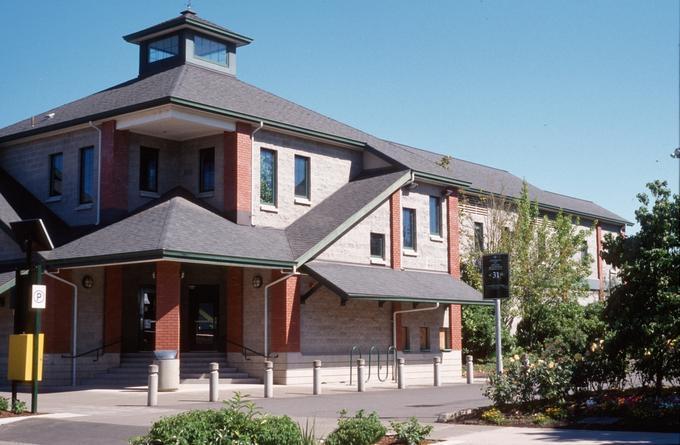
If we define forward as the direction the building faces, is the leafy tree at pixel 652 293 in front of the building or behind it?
in front

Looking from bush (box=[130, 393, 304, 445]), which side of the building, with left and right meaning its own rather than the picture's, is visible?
front

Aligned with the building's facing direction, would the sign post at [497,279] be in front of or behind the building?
in front

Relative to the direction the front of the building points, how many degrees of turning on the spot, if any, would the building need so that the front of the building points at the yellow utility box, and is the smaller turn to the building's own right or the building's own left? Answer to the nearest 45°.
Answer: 0° — it already faces it

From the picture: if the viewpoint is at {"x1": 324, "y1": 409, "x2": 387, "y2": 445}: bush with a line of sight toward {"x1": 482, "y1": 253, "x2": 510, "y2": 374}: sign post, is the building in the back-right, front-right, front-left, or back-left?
front-left

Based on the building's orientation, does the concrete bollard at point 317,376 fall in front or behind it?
in front

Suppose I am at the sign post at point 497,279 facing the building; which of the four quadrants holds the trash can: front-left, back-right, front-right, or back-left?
front-left

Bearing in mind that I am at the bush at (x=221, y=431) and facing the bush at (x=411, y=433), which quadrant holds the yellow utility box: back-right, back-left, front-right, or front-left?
back-left

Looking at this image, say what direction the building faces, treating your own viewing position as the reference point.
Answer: facing the viewer

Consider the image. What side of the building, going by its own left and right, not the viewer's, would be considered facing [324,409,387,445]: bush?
front

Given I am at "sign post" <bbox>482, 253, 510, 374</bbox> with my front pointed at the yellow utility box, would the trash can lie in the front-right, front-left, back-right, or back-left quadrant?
front-right

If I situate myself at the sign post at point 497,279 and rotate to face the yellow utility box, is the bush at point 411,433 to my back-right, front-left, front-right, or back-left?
front-left

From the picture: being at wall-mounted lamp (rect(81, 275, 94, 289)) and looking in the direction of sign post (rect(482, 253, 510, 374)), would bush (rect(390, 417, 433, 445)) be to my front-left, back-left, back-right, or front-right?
front-right

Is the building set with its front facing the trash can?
yes
